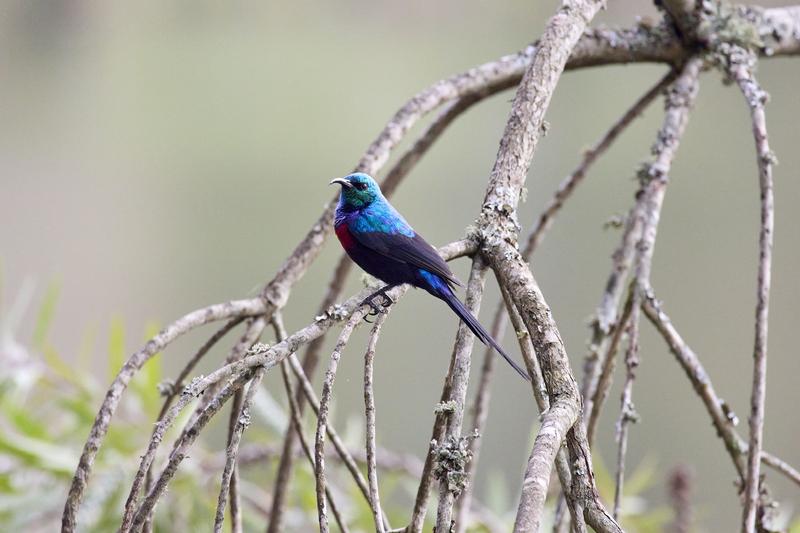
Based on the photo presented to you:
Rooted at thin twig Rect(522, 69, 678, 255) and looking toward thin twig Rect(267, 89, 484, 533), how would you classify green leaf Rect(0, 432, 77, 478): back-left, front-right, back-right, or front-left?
front-right

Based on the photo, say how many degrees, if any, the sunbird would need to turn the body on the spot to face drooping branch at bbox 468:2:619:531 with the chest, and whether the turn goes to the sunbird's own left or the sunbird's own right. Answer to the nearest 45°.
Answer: approximately 135° to the sunbird's own left

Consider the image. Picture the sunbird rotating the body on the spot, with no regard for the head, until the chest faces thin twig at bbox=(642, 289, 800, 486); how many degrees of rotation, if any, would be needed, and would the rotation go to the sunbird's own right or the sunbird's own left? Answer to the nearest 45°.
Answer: approximately 180°

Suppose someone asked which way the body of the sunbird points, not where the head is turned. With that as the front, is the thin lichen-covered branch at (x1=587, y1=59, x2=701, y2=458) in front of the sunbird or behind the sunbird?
behind

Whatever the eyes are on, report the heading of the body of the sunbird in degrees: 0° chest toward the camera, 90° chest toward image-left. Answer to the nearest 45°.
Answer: approximately 90°

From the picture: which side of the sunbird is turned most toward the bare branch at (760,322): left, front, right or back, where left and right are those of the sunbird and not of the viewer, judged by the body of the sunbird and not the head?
back
